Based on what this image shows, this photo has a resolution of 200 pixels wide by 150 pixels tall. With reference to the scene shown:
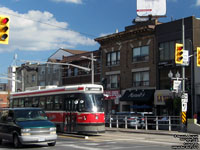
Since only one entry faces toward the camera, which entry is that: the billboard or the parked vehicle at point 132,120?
the billboard

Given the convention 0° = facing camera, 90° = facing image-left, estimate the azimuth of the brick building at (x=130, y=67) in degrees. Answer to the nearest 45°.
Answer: approximately 45°

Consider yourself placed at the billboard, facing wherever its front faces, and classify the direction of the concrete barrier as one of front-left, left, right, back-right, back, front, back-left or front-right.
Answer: front

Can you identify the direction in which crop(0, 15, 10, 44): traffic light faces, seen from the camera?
facing the viewer and to the right of the viewer

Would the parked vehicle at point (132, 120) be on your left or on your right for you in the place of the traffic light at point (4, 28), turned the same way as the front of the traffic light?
on your left

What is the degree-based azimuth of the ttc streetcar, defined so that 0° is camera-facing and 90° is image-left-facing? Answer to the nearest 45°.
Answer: approximately 315°

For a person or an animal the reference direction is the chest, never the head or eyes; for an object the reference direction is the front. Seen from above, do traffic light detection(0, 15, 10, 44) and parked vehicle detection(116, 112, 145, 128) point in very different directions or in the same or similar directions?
very different directions

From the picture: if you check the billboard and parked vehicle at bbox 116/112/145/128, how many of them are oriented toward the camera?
1

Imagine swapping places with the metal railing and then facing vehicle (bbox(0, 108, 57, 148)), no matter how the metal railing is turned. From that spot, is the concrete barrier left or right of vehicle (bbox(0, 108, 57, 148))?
left

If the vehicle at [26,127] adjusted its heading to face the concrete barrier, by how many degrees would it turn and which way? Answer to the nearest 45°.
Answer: approximately 90° to its left

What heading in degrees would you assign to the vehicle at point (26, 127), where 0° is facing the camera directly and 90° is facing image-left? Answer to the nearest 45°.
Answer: approximately 315°

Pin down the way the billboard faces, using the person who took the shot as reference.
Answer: facing the viewer

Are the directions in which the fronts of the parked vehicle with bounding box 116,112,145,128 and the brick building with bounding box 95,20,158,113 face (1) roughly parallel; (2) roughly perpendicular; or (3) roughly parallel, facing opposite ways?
roughly perpendicular
